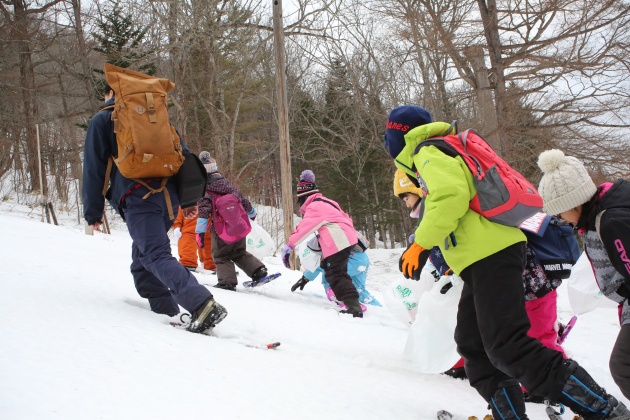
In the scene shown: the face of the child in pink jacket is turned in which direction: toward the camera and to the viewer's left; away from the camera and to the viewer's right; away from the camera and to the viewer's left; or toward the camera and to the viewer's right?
away from the camera and to the viewer's left

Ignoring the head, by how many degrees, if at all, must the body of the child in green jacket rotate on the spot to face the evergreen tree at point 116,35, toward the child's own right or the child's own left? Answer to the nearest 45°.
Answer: approximately 45° to the child's own right

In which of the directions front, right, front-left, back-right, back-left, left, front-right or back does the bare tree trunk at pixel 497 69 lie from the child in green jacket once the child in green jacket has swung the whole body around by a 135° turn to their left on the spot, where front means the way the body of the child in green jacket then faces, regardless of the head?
back-left

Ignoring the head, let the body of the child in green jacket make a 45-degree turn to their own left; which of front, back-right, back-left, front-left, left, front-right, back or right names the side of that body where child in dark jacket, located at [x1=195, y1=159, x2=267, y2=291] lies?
right

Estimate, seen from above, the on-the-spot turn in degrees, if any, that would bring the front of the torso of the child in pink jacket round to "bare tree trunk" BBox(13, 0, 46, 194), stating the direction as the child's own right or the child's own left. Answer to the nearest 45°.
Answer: approximately 45° to the child's own right

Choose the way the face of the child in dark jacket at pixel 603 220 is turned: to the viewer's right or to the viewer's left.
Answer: to the viewer's left

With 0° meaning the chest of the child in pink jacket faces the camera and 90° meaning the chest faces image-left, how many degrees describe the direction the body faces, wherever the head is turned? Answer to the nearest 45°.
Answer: approximately 90°

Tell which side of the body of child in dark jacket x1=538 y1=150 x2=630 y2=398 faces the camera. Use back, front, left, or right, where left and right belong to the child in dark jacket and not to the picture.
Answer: left
